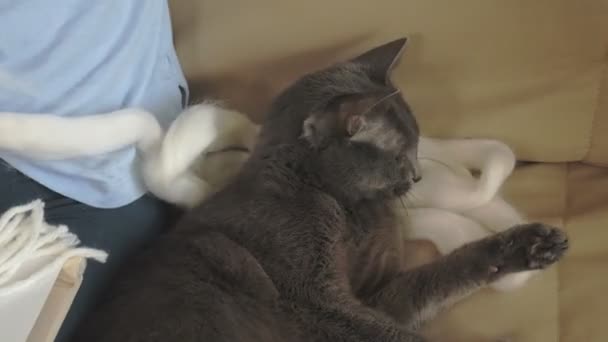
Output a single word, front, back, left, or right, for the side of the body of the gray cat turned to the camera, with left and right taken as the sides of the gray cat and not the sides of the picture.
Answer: right
